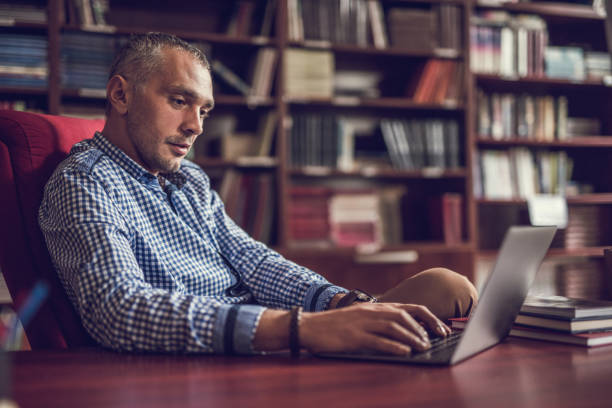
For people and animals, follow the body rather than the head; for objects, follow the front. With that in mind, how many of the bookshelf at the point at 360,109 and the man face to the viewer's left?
0

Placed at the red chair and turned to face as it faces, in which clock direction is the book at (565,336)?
The book is roughly at 12 o'clock from the red chair.

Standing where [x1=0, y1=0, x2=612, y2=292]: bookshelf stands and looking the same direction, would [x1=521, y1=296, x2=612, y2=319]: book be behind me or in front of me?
in front

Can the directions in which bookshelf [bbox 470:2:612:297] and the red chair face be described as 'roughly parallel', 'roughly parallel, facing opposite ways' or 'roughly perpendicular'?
roughly perpendicular

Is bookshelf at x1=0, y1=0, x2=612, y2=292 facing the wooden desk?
yes

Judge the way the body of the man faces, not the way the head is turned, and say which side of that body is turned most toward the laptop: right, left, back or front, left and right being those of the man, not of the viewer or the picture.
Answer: front

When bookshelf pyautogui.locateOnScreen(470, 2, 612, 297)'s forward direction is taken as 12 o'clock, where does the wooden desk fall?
The wooden desk is roughly at 12 o'clock from the bookshelf.

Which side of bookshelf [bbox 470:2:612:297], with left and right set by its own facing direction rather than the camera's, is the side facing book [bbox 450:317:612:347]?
front

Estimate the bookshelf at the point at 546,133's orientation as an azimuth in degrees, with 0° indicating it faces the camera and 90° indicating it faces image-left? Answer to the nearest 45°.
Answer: approximately 0°

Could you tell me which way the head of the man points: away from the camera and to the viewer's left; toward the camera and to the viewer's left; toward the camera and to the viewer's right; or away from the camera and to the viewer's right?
toward the camera and to the viewer's right

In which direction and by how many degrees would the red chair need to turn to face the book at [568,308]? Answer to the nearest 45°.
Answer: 0° — it already faces it

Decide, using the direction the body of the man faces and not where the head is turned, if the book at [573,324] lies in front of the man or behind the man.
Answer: in front
